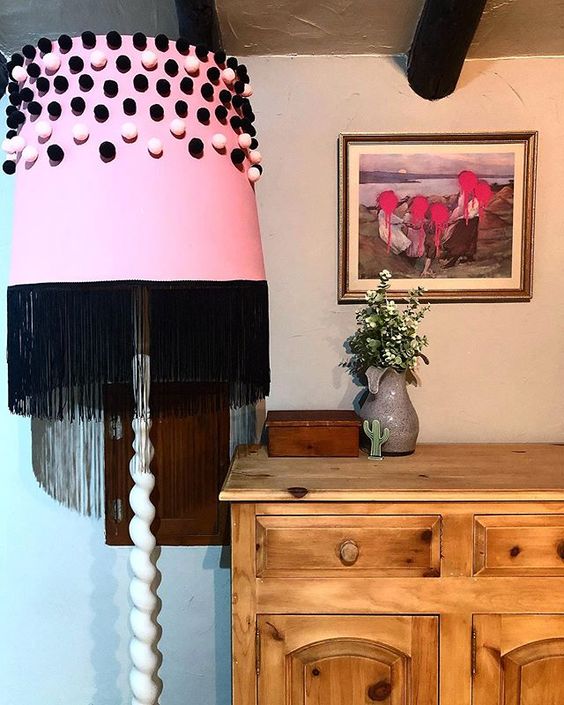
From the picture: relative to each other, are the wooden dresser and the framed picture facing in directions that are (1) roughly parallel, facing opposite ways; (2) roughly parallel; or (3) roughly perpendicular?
roughly parallel

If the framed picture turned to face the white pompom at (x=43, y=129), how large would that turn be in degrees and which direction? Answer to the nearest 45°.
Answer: approximately 45° to its right

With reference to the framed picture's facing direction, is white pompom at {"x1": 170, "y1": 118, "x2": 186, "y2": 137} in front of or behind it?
in front

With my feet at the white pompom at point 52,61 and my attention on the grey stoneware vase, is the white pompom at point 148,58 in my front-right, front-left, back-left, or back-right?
front-right

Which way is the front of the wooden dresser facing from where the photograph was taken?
facing the viewer

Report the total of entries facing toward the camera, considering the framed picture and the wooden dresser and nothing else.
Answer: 2

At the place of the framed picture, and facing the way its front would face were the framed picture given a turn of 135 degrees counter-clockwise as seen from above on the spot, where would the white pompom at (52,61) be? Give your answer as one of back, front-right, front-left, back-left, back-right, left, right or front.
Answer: back

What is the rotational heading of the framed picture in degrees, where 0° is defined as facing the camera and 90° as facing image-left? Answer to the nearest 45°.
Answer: approximately 0°

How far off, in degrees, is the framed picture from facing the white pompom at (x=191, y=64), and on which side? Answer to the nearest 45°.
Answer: approximately 45° to its right
